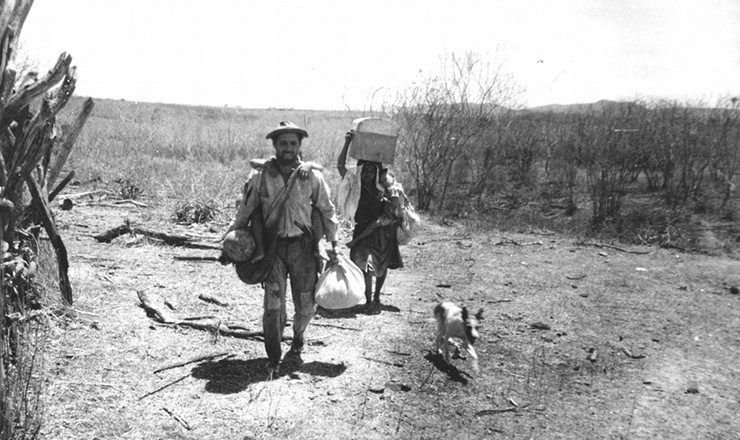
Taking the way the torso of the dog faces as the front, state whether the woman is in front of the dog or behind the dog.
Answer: behind

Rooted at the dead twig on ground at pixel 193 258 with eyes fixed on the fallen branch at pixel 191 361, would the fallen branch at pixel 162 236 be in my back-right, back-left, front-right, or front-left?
back-right

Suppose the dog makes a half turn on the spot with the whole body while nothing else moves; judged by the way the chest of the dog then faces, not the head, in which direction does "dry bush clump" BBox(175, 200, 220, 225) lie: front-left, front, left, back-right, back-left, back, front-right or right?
front

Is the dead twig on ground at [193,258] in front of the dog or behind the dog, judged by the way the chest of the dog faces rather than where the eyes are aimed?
behind

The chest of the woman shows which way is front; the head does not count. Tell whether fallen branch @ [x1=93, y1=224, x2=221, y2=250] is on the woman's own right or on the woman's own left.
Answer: on the woman's own right

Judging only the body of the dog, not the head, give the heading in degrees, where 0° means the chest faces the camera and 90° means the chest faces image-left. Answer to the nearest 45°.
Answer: approximately 315°

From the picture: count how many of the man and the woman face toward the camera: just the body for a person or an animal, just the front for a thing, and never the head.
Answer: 2

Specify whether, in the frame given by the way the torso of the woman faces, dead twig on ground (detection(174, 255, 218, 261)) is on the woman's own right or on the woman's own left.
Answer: on the woman's own right

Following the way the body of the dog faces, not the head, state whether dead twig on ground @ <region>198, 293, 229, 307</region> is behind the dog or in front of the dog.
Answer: behind

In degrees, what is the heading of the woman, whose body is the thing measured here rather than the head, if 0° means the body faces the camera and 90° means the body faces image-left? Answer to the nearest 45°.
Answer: approximately 0°
